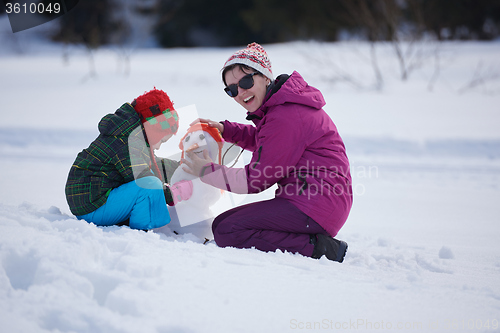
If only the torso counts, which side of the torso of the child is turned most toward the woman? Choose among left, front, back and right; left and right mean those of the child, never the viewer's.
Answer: front

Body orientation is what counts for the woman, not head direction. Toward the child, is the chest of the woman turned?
yes

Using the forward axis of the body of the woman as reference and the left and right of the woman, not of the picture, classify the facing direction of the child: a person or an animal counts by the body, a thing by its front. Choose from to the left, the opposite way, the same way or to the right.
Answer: the opposite way

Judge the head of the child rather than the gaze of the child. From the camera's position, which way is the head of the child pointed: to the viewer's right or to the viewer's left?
to the viewer's right

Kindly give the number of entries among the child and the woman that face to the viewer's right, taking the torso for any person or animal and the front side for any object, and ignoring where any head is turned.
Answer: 1

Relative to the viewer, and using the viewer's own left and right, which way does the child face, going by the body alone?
facing to the right of the viewer

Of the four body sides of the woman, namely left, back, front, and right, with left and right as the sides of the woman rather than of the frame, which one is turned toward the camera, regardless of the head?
left
